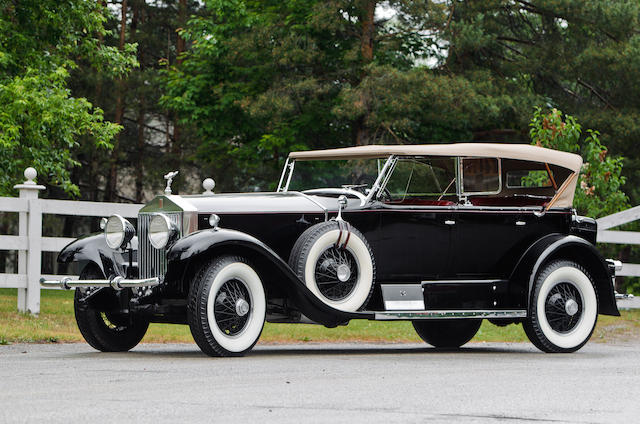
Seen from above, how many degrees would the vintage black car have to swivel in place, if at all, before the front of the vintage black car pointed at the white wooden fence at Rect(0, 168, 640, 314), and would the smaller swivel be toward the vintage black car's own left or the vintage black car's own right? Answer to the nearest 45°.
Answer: approximately 90° to the vintage black car's own right

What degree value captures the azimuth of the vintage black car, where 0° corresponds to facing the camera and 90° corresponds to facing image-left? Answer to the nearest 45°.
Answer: approximately 45°

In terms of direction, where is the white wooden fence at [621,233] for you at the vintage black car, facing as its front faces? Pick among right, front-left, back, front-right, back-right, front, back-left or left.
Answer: back

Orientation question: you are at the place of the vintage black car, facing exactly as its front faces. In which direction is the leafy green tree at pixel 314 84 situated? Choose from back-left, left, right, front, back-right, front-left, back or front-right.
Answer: back-right

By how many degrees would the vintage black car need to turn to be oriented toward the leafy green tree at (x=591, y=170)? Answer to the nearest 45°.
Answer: approximately 180°
